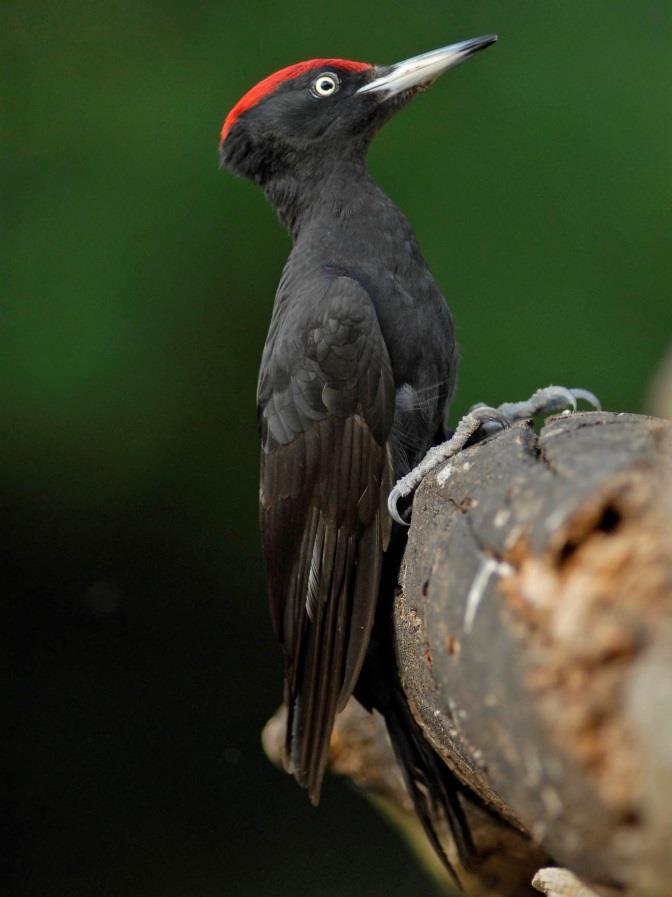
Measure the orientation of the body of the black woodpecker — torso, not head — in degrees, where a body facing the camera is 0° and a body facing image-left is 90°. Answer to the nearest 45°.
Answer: approximately 270°
